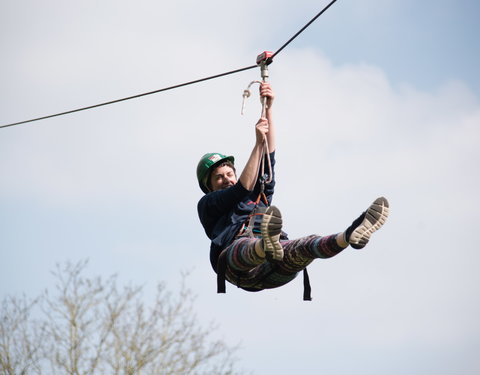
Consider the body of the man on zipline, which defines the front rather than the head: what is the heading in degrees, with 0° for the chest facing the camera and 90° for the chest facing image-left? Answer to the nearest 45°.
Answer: approximately 315°
